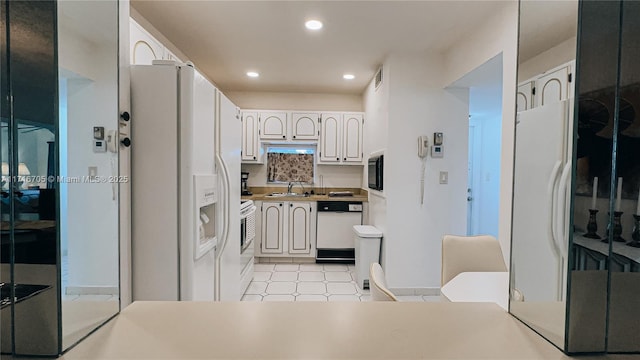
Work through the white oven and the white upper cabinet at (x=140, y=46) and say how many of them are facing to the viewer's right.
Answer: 2

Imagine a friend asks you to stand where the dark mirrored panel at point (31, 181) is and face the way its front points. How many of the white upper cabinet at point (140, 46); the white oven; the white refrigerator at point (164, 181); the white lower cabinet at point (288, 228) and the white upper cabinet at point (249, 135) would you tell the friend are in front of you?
0

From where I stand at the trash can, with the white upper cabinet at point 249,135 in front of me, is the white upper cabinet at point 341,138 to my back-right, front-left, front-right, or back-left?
front-right

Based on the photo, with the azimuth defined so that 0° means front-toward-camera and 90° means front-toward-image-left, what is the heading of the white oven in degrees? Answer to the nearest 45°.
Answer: approximately 270°

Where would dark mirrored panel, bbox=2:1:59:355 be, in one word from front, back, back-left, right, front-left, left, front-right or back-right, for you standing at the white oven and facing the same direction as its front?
right

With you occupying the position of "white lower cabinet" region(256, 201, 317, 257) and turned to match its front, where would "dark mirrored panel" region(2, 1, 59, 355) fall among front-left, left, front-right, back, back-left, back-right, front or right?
front

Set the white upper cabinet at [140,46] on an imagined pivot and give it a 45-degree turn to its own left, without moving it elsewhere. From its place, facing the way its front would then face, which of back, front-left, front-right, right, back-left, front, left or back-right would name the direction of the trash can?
front-right

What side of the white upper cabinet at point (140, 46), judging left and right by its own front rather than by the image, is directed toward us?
right

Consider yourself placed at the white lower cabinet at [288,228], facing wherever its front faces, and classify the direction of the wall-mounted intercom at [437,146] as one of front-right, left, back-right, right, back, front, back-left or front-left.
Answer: front-left

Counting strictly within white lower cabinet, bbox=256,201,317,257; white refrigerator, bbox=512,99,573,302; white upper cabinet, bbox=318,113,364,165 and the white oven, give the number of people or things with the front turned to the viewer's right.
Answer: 1

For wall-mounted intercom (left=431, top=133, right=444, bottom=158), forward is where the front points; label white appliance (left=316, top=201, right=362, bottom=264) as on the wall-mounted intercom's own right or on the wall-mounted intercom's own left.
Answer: on the wall-mounted intercom's own right

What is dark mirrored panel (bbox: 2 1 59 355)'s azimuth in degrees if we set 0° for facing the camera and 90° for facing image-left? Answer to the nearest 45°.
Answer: approximately 0°

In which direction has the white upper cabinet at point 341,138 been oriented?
toward the camera

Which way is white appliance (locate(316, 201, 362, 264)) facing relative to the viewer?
toward the camera

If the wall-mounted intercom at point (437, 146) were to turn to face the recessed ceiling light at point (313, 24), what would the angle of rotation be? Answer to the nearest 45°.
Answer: approximately 45° to its right
